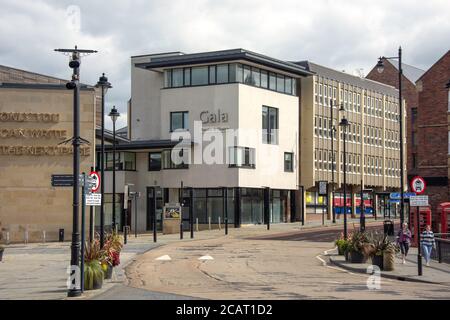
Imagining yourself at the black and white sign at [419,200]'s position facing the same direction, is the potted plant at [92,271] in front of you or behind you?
in front

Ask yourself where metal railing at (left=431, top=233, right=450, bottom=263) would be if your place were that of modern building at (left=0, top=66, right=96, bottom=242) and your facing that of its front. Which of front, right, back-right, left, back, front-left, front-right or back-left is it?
front-left

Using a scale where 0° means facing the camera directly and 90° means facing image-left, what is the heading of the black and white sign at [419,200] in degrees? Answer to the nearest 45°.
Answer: approximately 0°

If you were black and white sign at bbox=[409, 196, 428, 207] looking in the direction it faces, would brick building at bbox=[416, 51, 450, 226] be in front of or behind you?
behind

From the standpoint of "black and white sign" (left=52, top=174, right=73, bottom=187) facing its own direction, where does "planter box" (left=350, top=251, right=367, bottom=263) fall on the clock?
The planter box is roughly at 8 o'clock from the black and white sign.

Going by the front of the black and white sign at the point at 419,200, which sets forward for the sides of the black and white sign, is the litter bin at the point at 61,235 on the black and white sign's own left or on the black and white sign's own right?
on the black and white sign's own right

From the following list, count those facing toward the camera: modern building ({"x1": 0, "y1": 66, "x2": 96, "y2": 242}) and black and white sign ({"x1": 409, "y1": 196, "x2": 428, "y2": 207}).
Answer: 2

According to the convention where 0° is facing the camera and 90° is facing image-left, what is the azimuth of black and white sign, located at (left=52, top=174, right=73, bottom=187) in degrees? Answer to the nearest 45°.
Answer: approximately 0°
